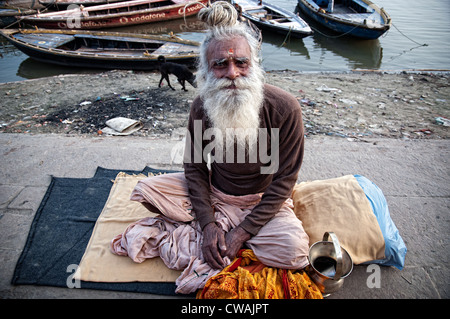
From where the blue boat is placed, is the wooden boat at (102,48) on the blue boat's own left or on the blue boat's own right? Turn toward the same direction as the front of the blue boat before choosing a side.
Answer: on the blue boat's own right

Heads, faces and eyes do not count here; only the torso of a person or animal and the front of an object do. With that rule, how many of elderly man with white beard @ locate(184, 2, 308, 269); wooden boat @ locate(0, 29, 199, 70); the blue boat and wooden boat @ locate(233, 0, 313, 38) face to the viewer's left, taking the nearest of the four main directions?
1

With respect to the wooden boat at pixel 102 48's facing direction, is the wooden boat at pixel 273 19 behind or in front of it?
behind

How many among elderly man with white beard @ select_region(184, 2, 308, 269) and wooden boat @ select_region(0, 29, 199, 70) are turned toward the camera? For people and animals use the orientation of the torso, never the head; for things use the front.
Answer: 1

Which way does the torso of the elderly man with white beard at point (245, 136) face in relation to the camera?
toward the camera

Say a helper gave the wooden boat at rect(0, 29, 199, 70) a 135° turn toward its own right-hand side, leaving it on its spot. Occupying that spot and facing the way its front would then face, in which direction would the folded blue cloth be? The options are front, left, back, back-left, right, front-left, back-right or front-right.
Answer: back-right

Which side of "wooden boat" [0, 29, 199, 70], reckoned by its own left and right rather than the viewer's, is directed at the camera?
left

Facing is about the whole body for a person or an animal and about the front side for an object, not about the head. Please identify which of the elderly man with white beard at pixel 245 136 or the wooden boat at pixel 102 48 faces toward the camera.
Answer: the elderly man with white beard

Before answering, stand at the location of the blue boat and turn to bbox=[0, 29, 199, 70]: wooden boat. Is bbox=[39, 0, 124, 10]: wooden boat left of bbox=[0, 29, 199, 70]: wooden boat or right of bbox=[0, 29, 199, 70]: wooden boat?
right

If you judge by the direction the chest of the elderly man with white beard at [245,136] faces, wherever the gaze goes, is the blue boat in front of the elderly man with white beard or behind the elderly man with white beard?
behind

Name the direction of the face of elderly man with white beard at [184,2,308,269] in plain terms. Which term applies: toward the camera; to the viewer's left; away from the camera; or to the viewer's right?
toward the camera

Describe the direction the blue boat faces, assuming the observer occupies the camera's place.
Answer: facing the viewer and to the right of the viewer

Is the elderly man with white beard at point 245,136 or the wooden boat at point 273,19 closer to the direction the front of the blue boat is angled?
the elderly man with white beard

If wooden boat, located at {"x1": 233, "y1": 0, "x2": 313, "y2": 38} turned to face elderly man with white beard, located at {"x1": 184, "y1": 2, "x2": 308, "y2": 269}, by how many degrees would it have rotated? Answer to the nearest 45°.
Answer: approximately 45° to its right

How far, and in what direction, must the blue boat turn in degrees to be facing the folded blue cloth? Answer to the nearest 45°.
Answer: approximately 45° to its right
